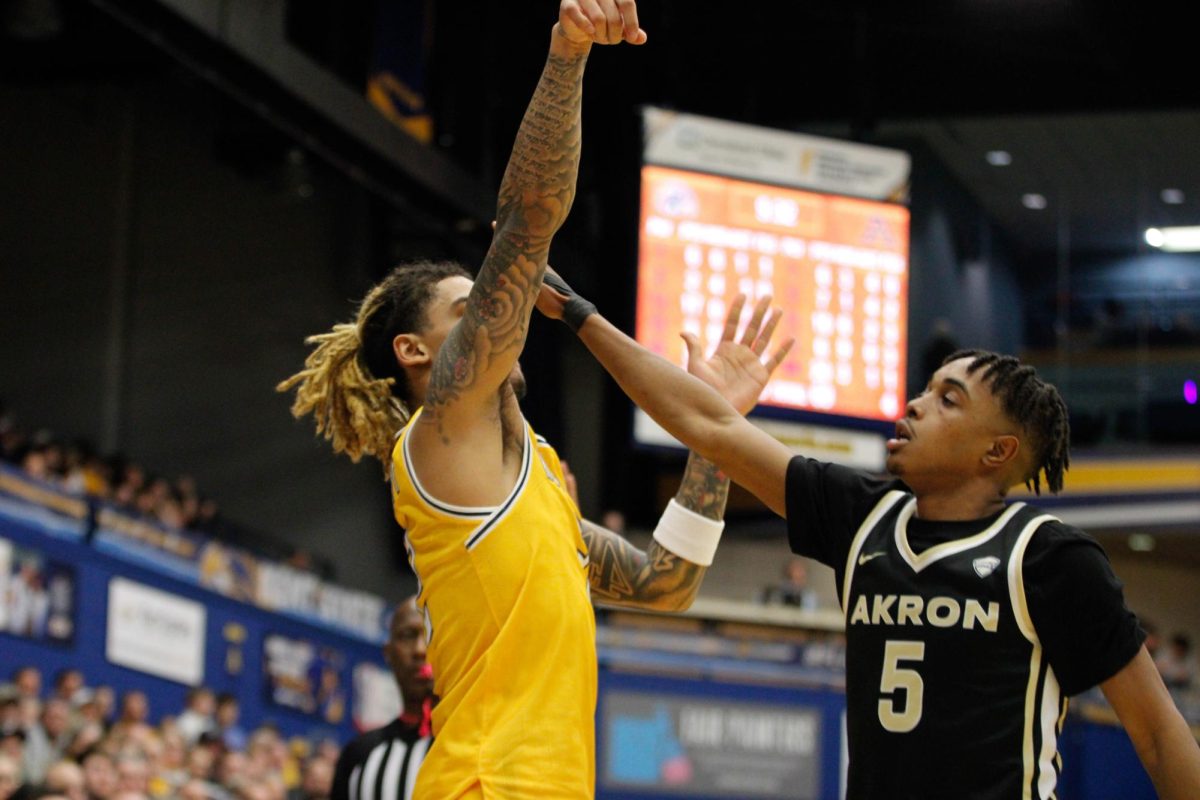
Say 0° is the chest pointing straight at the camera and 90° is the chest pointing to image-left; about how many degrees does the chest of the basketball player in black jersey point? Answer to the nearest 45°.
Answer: approximately 45°

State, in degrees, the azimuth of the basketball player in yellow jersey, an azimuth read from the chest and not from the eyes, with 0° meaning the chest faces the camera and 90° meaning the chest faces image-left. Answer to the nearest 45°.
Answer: approximately 270°

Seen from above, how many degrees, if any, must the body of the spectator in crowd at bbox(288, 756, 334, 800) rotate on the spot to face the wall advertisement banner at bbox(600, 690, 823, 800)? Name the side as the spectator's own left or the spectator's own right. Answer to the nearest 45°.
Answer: approximately 90° to the spectator's own left

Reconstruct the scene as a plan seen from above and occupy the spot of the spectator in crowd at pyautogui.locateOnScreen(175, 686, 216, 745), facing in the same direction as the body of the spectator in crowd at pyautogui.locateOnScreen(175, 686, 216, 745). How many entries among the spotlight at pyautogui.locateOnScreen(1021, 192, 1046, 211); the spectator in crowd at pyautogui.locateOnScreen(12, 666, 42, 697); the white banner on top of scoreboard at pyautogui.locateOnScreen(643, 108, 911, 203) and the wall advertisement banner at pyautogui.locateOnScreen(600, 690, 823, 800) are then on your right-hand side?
1

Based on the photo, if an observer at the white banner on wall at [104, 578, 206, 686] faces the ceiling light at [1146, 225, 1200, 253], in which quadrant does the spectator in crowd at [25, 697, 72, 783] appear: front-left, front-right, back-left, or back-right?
back-right

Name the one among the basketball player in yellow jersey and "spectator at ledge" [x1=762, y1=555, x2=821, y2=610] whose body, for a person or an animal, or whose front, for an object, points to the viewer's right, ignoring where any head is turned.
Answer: the basketball player in yellow jersey

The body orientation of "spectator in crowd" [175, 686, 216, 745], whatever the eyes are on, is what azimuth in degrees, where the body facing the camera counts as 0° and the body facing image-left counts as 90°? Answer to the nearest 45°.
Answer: approximately 315°

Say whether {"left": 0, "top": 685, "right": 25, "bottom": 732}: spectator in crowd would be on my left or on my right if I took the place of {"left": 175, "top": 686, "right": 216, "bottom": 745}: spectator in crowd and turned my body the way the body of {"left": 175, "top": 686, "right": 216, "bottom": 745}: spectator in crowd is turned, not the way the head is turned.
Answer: on my right

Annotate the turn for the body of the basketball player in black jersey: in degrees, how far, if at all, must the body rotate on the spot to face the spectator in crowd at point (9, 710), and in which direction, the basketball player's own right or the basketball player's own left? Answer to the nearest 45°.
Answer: approximately 90° to the basketball player's own right

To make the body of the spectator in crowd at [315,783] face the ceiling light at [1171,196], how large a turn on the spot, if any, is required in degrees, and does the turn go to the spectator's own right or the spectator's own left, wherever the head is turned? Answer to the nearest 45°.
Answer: approximately 90° to the spectator's own left

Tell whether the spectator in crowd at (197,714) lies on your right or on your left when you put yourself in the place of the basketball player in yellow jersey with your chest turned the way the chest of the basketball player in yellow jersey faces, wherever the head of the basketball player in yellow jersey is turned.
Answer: on your left

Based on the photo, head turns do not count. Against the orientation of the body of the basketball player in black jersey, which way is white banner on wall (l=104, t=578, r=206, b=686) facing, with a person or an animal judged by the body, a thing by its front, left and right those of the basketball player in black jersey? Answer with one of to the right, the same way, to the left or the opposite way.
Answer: to the left
